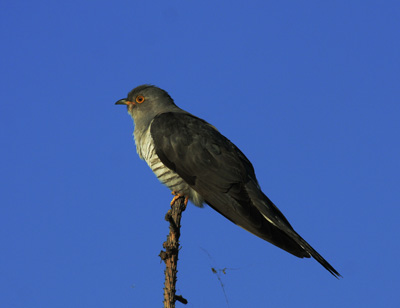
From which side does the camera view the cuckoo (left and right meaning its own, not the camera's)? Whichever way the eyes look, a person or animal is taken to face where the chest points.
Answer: left
